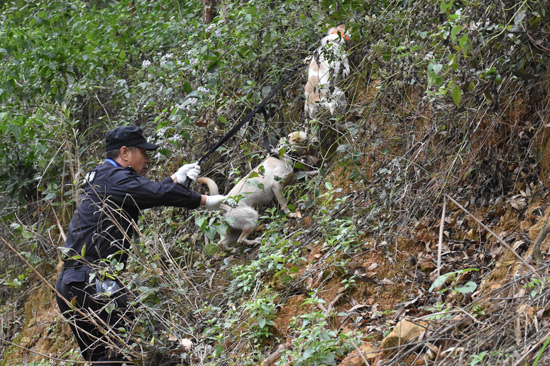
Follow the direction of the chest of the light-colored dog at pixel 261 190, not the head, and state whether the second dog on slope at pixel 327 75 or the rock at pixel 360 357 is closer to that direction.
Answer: the second dog on slope

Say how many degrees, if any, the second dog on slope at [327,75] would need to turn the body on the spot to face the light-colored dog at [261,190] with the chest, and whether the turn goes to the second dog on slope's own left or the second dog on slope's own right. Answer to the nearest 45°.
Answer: approximately 180°

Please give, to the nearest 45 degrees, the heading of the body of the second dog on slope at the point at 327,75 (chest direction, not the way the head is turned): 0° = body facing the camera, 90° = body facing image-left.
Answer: approximately 225°

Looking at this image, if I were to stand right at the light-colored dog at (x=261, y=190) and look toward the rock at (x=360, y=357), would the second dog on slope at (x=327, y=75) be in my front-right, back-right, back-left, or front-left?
back-left

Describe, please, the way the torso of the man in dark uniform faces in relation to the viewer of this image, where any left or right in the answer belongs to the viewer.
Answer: facing to the right of the viewer

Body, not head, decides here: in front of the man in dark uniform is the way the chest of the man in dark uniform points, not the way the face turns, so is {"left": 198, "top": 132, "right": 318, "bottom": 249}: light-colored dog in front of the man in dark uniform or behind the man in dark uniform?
in front

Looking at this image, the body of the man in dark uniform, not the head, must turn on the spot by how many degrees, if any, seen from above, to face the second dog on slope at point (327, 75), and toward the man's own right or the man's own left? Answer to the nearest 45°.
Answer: approximately 45° to the man's own left

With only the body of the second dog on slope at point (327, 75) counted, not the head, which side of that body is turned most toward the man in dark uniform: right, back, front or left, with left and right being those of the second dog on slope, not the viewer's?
back

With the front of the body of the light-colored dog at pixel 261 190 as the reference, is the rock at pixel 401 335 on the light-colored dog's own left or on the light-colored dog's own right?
on the light-colored dog's own right

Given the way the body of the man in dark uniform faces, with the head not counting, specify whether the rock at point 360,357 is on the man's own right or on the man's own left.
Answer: on the man's own right

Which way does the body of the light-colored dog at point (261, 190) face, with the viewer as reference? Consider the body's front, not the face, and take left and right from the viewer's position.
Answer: facing to the right of the viewer

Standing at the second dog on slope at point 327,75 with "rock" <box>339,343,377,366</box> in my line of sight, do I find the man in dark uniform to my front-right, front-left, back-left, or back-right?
front-right

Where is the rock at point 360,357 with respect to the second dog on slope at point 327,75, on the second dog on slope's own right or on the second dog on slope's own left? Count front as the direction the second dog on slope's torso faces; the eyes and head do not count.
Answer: on the second dog on slope's own right

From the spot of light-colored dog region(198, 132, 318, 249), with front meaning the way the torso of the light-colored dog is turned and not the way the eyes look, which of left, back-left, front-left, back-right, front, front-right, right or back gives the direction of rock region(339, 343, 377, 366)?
right

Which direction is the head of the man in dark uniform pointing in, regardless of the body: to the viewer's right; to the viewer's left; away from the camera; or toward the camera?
to the viewer's right
